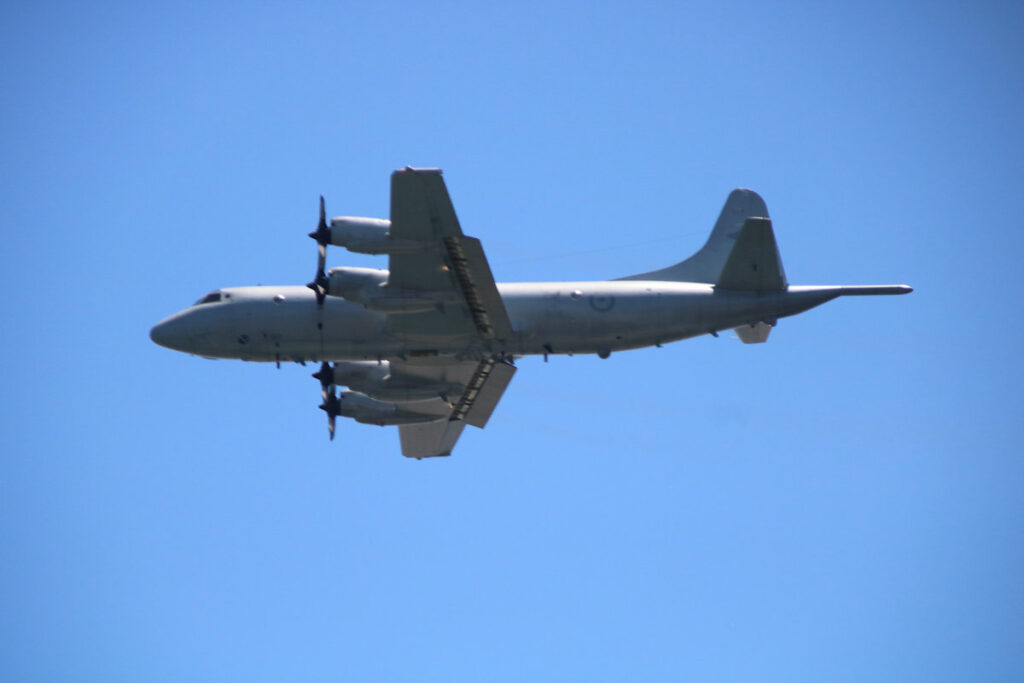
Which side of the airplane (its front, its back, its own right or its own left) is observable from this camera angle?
left
